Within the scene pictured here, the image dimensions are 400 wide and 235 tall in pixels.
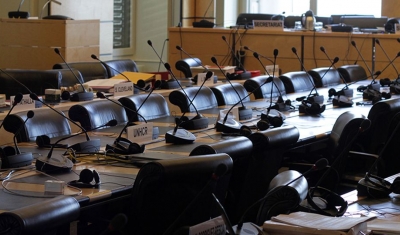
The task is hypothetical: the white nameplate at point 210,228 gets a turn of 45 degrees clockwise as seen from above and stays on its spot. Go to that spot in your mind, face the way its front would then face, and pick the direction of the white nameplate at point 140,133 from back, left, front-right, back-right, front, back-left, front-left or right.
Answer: back

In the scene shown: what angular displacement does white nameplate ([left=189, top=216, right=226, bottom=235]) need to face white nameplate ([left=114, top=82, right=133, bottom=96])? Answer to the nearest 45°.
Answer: approximately 135° to its left

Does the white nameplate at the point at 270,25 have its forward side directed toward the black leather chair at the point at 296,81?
yes

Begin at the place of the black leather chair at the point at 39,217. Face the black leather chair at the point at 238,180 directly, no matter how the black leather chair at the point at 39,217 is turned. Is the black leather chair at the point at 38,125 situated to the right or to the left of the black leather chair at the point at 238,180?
left

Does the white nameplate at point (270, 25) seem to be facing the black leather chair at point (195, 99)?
yes

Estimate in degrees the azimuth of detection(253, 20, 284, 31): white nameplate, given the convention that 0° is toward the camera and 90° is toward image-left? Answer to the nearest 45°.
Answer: approximately 0°

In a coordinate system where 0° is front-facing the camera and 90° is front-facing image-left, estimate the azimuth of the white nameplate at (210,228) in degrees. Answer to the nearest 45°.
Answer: approximately 315°

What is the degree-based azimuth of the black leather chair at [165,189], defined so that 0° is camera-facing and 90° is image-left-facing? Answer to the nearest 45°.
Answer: approximately 135°

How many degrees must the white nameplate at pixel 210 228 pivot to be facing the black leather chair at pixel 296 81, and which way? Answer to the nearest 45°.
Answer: approximately 135° to its left
